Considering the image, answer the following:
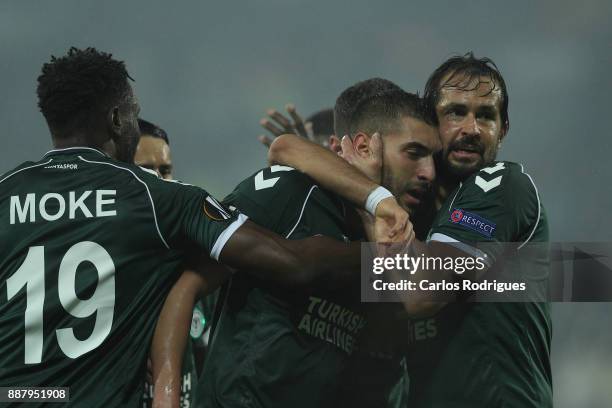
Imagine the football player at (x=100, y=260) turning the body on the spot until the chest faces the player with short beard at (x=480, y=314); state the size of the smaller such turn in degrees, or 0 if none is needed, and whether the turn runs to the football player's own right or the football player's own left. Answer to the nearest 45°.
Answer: approximately 45° to the football player's own right

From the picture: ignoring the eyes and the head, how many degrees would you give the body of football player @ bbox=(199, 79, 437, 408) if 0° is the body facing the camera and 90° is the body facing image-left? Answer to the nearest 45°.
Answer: approximately 315°

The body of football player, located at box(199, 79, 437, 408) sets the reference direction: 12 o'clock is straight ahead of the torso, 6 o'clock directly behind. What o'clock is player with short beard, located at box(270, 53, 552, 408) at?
The player with short beard is roughly at 10 o'clock from the football player.

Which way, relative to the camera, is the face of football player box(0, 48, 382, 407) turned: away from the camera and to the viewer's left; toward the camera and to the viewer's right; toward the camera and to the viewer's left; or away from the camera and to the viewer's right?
away from the camera and to the viewer's right

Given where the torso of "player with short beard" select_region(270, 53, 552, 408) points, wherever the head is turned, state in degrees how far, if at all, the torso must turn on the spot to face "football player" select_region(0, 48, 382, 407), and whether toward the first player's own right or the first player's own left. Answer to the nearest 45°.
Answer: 0° — they already face them

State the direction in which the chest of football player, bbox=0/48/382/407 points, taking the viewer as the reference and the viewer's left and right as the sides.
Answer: facing away from the viewer and to the right of the viewer
